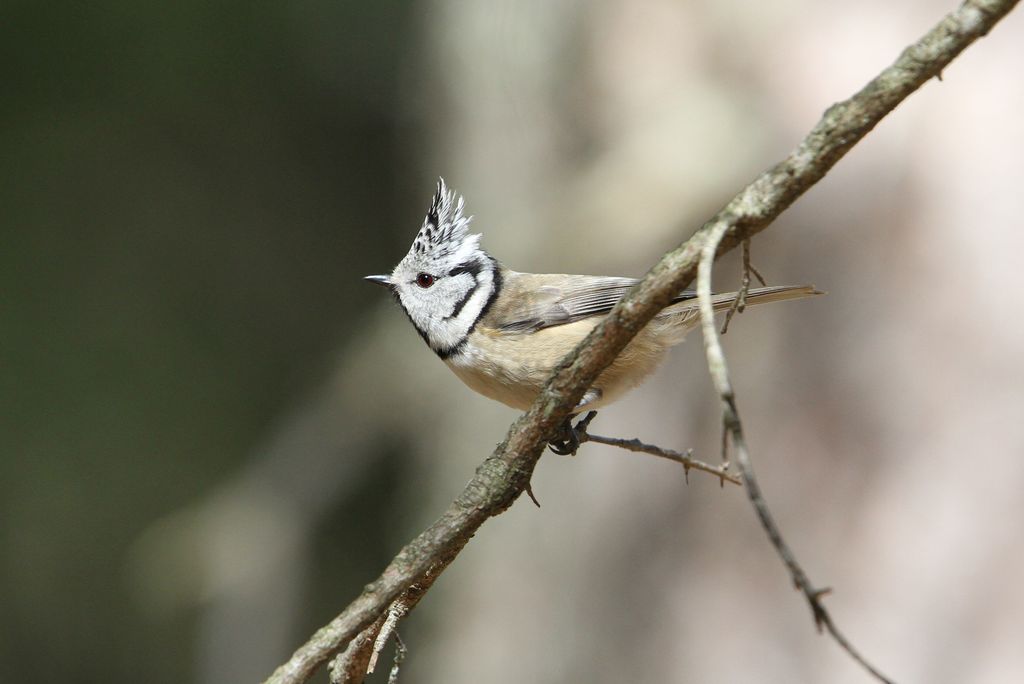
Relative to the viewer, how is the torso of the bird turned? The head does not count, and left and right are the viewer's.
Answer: facing to the left of the viewer

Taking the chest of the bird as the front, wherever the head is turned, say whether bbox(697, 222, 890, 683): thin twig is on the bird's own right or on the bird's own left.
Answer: on the bird's own left

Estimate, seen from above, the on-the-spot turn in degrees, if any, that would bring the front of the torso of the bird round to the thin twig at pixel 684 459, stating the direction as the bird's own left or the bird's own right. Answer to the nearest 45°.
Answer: approximately 135° to the bird's own left
